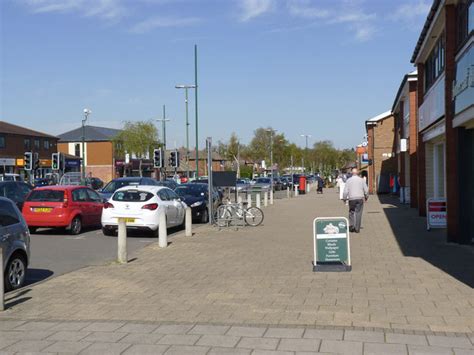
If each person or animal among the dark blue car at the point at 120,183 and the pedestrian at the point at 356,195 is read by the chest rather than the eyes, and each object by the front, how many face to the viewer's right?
0

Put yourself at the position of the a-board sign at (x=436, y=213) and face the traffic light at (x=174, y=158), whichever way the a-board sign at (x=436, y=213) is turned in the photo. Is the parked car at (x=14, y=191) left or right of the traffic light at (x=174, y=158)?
left

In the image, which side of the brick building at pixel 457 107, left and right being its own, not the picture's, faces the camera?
left

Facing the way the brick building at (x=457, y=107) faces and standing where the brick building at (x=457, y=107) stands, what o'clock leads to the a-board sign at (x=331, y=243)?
The a-board sign is roughly at 10 o'clock from the brick building.

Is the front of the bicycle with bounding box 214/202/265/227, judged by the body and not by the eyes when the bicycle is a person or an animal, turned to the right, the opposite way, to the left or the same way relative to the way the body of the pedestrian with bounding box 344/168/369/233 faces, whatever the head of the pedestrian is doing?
to the left

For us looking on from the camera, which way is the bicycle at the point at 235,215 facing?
facing to the left of the viewer
